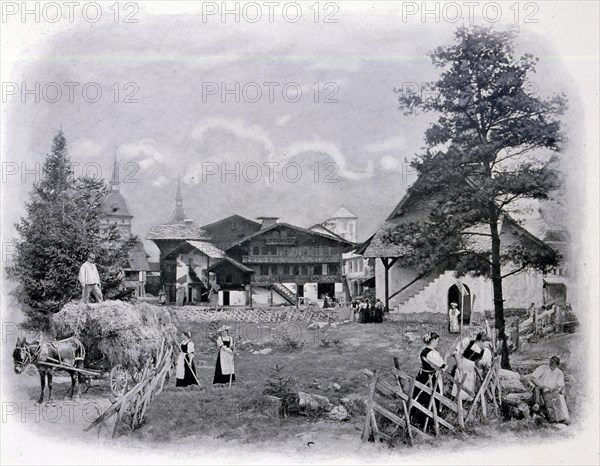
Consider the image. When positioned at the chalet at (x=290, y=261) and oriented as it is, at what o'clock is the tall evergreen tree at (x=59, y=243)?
The tall evergreen tree is roughly at 3 o'clock from the chalet.

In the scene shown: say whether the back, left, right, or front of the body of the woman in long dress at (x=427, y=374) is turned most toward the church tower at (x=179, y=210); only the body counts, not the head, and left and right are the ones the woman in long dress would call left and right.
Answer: left

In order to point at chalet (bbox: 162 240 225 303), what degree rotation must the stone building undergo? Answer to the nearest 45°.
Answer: approximately 90° to its right

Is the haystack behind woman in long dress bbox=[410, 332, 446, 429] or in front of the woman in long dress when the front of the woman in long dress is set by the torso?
behind
